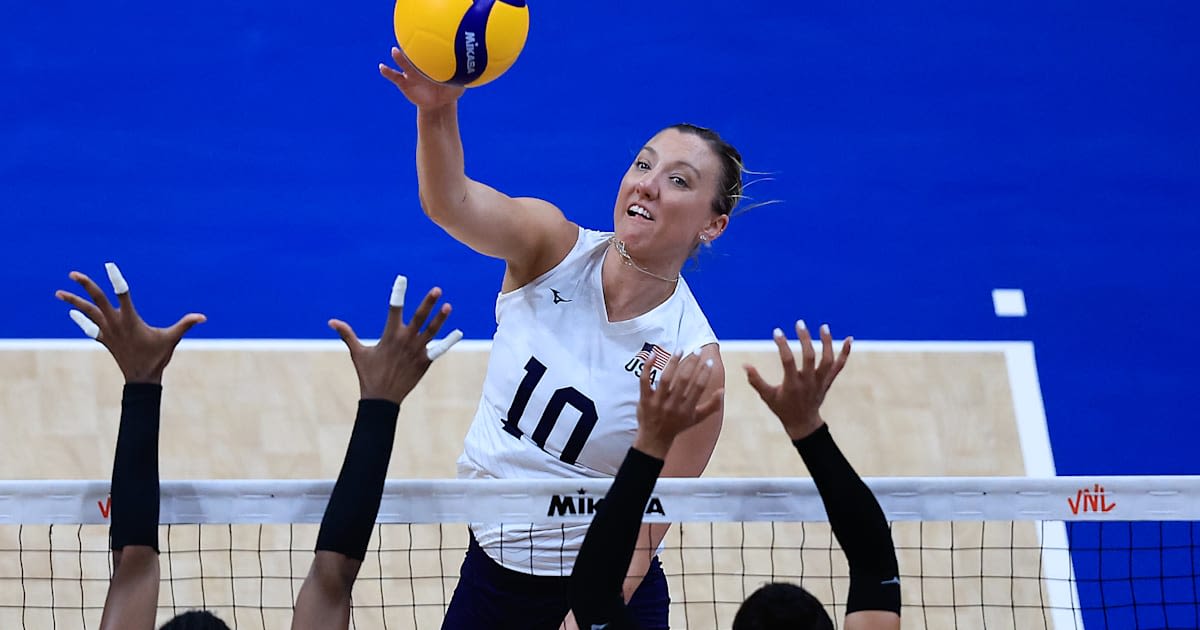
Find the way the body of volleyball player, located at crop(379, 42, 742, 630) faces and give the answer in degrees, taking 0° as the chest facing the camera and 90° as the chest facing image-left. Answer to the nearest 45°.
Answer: approximately 0°

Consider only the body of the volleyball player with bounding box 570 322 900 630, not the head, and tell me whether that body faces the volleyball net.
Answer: yes

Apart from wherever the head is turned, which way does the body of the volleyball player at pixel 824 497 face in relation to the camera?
away from the camera

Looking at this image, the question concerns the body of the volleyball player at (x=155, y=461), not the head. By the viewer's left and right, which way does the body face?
facing away from the viewer

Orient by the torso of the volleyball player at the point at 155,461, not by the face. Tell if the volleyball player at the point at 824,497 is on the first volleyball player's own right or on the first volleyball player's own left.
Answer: on the first volleyball player's own right

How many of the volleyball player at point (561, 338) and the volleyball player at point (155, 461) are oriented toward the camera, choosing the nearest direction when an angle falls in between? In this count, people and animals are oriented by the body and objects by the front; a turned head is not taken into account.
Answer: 1

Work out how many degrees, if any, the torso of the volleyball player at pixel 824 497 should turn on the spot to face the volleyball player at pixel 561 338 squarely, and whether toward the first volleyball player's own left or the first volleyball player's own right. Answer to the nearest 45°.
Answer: approximately 45° to the first volleyball player's own left

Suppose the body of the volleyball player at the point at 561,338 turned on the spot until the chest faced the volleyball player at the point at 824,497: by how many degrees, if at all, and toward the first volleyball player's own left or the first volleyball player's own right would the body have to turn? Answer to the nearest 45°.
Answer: approximately 45° to the first volleyball player's own left

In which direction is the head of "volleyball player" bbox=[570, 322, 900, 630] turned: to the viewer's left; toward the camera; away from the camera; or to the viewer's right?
away from the camera
